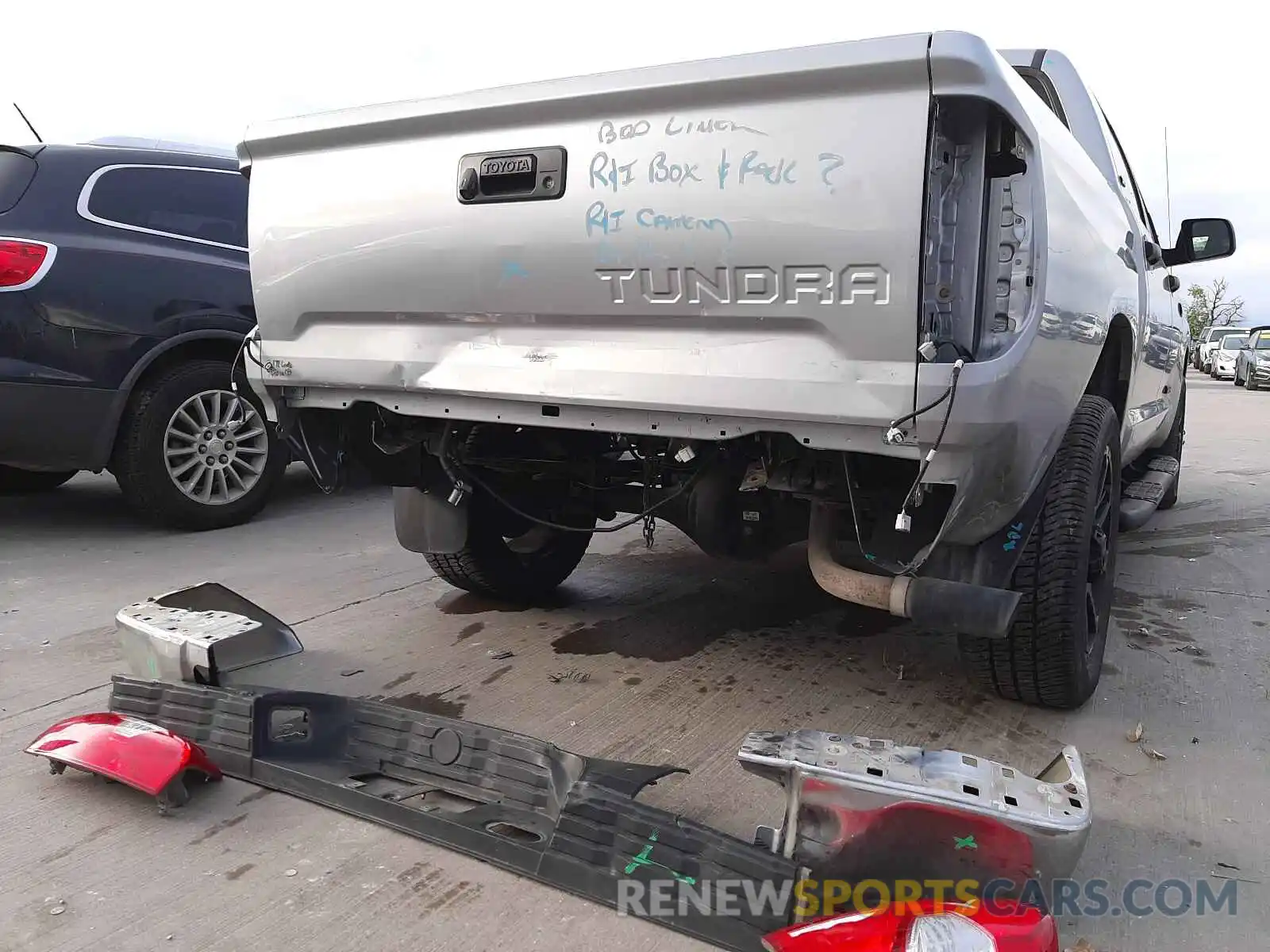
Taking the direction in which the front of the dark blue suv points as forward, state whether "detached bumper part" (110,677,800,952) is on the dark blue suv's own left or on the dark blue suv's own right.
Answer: on the dark blue suv's own right

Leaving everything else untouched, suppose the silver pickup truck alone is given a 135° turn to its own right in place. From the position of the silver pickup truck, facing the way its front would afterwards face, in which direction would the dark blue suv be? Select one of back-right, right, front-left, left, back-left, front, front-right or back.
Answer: back-right

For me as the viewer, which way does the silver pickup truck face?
facing away from the viewer and to the right of the viewer

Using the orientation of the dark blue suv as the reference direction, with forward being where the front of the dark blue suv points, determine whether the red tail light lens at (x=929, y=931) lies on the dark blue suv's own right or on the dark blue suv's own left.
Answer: on the dark blue suv's own right

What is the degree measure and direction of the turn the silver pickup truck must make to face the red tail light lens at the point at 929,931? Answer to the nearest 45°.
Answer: approximately 135° to its right
